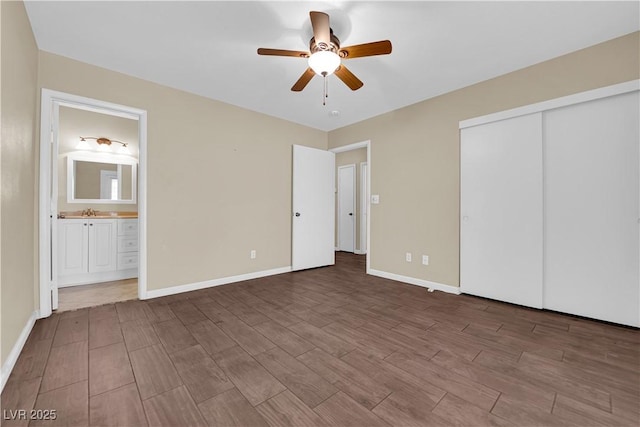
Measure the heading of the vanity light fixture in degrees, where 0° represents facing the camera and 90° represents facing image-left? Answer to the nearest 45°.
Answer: approximately 0°

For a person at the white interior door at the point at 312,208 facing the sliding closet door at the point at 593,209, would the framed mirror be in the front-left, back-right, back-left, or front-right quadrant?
back-right

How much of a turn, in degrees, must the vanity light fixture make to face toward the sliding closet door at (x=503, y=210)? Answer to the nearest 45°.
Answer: approximately 45° to its left

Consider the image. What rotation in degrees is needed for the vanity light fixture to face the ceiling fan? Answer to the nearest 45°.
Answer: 0° — it already faces it

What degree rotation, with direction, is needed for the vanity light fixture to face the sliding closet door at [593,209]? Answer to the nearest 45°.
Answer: approximately 45° to its left

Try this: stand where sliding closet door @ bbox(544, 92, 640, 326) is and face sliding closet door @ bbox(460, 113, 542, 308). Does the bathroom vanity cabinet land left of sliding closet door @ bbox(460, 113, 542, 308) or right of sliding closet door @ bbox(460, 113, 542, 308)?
left

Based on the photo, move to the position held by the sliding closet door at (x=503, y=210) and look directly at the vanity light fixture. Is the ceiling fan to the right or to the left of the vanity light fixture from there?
left

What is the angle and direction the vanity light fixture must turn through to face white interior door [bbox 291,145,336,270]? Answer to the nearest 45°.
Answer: approximately 45° to its left
